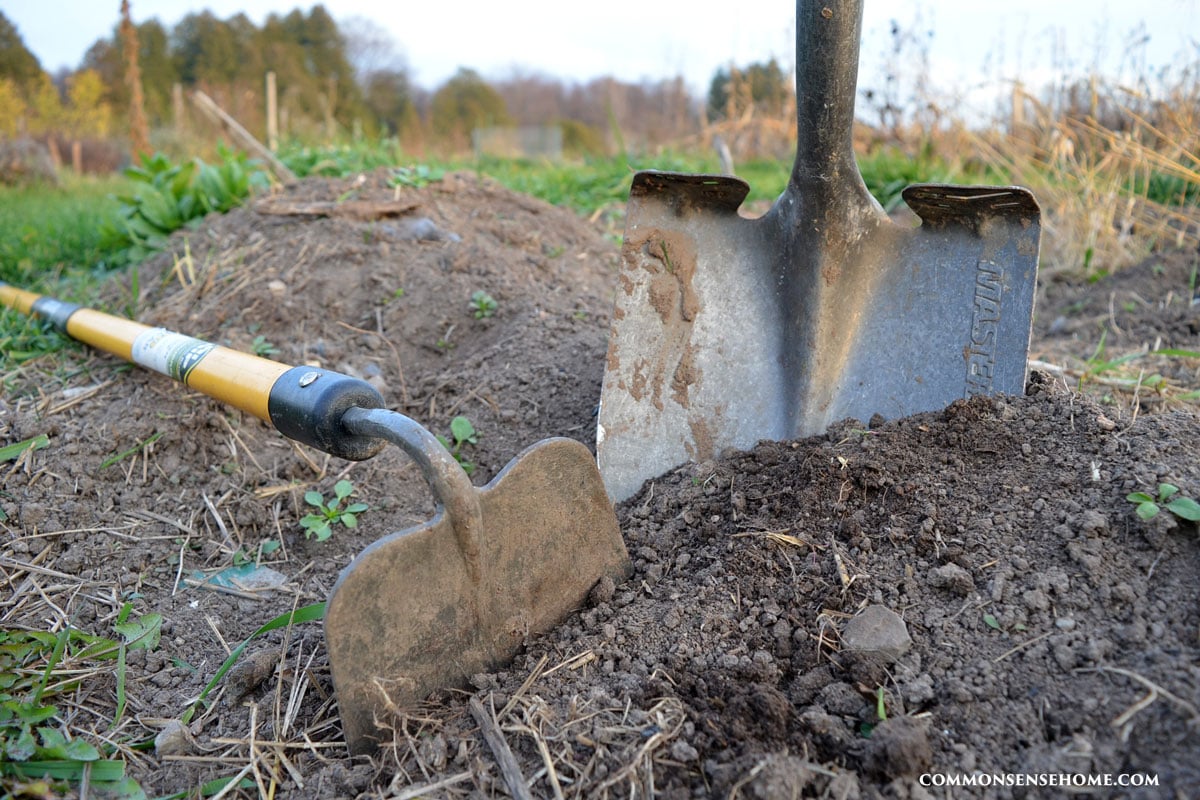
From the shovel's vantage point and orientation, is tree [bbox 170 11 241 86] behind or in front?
behind

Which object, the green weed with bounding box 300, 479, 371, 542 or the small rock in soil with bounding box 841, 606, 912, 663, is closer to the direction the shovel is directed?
the small rock in soil

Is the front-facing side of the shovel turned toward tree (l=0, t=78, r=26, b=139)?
no

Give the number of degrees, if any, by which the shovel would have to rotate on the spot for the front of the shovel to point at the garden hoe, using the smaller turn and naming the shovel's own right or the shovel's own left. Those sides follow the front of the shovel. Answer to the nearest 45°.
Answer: approximately 45° to the shovel's own right

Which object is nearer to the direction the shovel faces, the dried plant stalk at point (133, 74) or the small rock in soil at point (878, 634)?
the small rock in soil

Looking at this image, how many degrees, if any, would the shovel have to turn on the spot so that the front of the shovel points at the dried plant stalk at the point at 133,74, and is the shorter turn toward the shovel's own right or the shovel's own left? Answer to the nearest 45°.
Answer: approximately 135° to the shovel's own right

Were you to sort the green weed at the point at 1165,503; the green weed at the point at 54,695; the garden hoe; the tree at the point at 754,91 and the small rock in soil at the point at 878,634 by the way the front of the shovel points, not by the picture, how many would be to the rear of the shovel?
1
